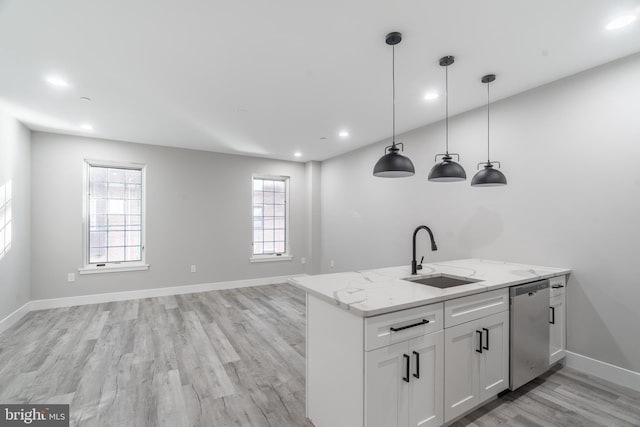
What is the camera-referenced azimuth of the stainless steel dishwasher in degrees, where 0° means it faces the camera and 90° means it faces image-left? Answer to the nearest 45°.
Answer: approximately 315°

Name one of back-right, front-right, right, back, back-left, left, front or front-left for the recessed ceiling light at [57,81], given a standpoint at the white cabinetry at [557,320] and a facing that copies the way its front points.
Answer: right

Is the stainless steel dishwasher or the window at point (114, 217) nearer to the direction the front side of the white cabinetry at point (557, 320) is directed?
the stainless steel dishwasher

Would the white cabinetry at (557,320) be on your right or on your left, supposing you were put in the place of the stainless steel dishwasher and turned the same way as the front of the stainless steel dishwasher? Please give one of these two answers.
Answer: on your left

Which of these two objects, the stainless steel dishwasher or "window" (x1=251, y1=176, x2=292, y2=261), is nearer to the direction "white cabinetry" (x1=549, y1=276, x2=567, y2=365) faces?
the stainless steel dishwasher

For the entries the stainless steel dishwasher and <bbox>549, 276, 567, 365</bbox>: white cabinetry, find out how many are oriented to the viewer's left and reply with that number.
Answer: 0

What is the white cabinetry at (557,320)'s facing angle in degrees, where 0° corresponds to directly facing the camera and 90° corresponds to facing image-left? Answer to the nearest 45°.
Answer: approximately 315°

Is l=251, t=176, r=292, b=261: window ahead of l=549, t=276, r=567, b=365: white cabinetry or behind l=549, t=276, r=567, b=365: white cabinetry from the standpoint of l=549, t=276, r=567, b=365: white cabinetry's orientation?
behind
